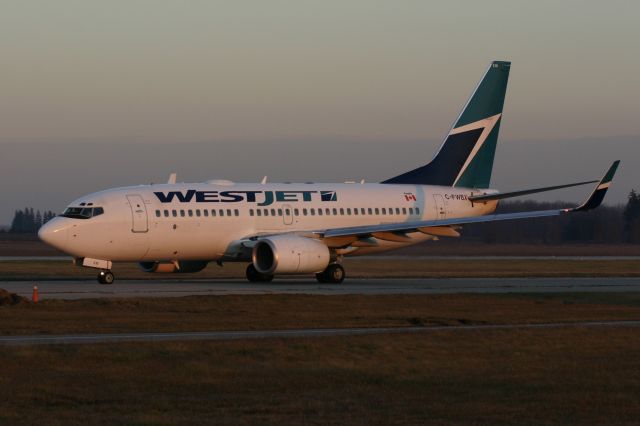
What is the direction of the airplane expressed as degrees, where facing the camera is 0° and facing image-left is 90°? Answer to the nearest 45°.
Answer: approximately 45°
